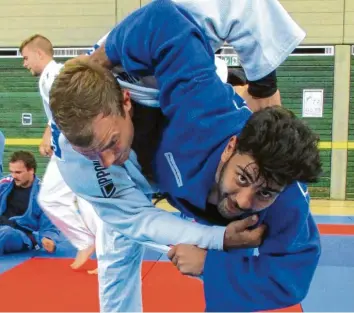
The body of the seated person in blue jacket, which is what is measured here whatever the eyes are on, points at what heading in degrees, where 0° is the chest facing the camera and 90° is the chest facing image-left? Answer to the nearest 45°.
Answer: approximately 45°
